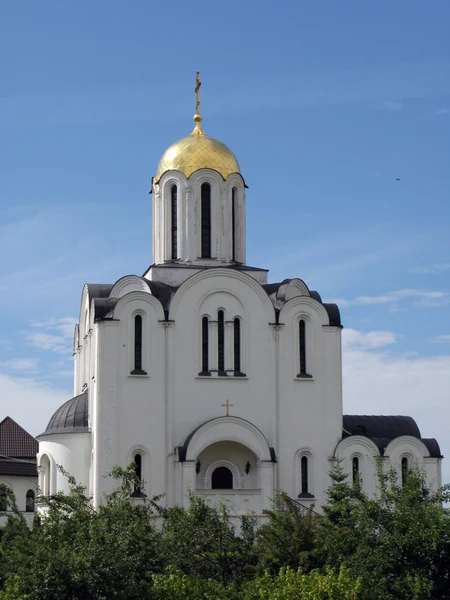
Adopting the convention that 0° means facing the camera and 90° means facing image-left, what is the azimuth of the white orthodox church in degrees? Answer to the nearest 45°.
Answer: approximately 0°

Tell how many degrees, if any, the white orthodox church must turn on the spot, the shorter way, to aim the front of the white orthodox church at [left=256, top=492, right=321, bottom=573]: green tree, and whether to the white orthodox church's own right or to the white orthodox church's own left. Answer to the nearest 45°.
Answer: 0° — it already faces it

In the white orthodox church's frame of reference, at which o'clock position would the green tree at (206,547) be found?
The green tree is roughly at 12 o'clock from the white orthodox church.
